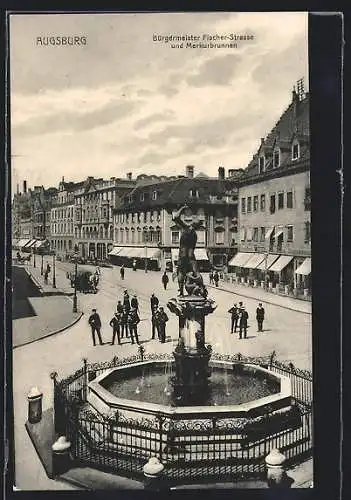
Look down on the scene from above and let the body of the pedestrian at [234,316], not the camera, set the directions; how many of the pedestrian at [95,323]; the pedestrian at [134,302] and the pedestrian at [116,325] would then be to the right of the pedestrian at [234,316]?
3

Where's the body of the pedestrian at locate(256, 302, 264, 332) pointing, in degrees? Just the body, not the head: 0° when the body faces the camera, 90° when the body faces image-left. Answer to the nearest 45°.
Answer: approximately 0°

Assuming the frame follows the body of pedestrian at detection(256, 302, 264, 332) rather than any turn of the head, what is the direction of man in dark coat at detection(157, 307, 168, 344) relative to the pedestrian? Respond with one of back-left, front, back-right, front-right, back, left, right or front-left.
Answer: right

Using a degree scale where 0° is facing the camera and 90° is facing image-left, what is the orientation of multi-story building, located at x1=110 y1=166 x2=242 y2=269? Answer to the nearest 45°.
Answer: approximately 45°

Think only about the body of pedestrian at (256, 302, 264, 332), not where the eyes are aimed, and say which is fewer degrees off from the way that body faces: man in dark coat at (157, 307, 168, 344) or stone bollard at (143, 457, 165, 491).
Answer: the stone bollard

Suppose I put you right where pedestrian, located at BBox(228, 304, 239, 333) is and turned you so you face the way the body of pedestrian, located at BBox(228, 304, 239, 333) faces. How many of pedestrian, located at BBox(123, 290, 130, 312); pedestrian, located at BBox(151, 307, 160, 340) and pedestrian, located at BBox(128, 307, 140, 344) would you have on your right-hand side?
3

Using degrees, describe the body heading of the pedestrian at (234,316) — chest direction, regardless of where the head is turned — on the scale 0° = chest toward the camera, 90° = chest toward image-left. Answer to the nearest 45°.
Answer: approximately 0°
